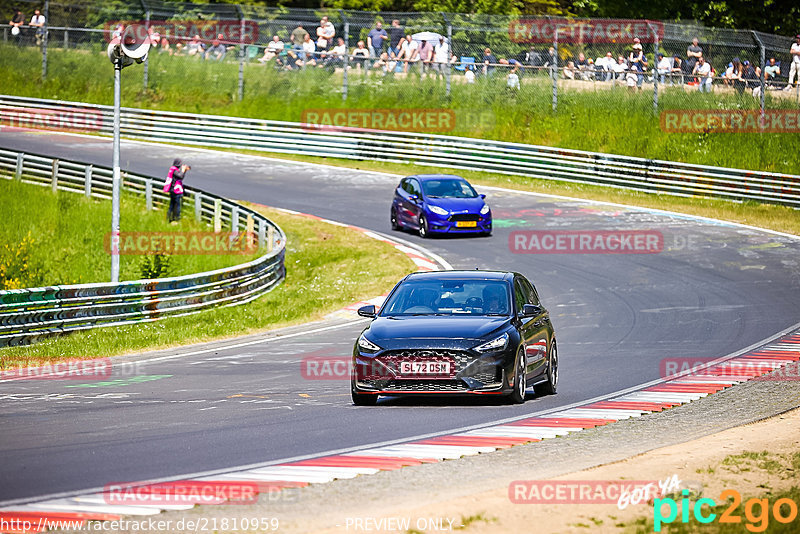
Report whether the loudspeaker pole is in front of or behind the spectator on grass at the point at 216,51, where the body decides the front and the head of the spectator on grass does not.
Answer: in front

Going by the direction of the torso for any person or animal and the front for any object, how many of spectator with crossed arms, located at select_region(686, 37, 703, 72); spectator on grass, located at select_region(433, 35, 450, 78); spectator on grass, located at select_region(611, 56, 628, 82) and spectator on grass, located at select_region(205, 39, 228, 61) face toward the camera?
4

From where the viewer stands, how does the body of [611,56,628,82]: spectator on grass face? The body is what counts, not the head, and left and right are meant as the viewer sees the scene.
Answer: facing the viewer

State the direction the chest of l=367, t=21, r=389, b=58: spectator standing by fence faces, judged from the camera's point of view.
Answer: toward the camera

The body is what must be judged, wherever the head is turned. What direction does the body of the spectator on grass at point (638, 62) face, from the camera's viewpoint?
toward the camera

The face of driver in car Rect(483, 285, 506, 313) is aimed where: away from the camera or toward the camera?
toward the camera

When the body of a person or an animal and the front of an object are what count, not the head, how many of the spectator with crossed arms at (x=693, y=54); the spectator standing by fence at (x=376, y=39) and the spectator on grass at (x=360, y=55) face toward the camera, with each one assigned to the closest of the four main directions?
3

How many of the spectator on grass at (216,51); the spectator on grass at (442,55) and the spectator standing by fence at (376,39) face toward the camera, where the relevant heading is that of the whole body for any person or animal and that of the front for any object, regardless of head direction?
3

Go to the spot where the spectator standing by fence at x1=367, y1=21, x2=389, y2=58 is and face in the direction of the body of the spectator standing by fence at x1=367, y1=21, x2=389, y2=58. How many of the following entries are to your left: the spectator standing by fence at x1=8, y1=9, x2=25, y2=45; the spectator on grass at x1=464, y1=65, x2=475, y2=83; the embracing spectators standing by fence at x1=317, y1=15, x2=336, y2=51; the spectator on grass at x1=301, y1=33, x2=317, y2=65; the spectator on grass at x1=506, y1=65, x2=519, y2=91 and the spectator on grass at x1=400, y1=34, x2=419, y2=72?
3

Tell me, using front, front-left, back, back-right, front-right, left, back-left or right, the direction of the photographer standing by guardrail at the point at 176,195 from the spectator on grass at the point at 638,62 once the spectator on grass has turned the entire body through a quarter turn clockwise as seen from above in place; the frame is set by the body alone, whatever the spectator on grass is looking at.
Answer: front-left

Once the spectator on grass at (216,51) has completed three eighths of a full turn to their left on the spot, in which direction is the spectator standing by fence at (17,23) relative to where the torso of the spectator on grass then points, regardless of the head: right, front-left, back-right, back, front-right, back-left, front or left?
back-left

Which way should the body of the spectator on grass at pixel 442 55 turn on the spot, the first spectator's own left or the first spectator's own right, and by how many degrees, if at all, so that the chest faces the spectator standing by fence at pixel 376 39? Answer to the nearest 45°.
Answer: approximately 90° to the first spectator's own right

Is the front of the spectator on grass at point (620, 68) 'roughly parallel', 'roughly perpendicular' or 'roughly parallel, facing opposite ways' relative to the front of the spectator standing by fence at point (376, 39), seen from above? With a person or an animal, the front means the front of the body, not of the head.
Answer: roughly parallel

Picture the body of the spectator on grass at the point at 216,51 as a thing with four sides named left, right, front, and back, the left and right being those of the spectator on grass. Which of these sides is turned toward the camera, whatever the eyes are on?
front
